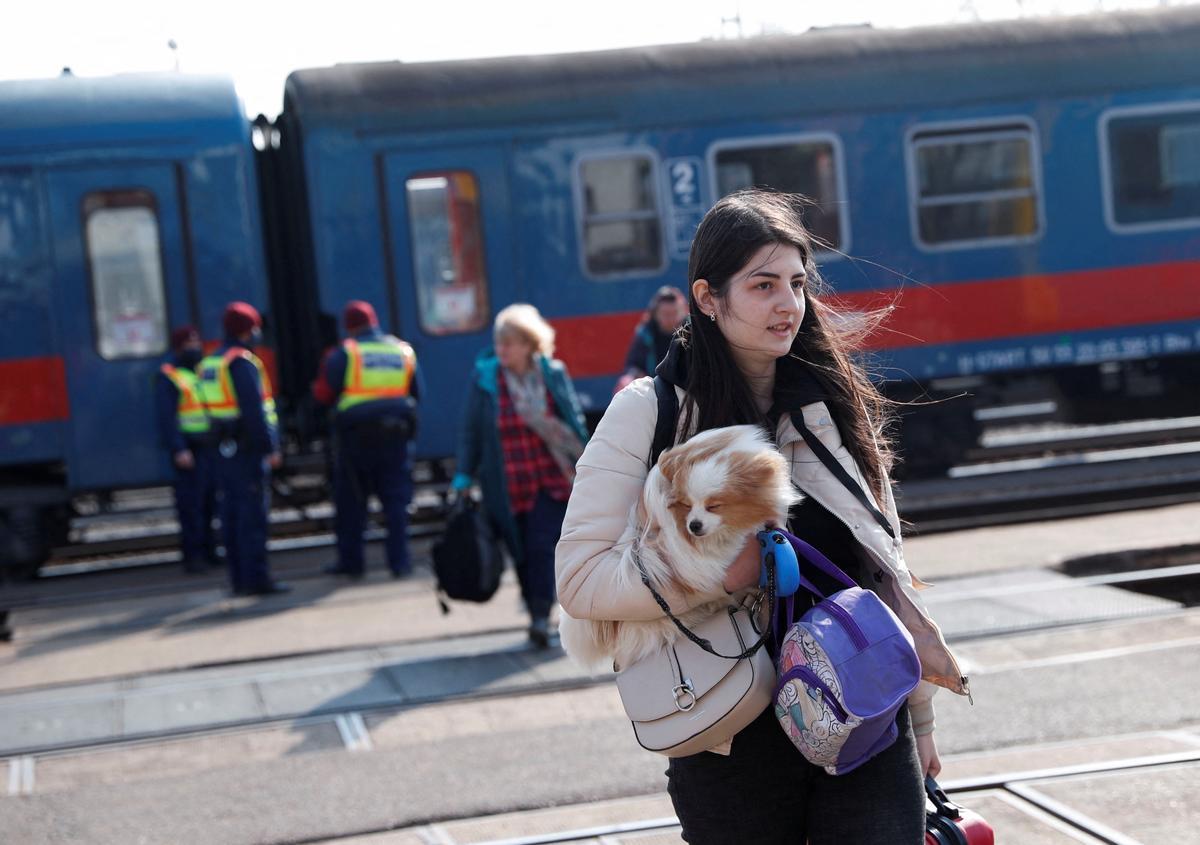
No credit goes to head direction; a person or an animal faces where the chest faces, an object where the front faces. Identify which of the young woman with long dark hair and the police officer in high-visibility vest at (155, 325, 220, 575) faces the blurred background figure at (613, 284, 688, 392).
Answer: the police officer in high-visibility vest

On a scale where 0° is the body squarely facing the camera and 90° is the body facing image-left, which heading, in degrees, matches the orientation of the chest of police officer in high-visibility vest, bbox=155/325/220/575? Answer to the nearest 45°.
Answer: approximately 315°

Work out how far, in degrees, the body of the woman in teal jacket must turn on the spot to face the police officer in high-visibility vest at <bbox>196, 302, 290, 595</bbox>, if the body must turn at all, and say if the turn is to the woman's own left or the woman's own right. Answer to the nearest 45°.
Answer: approximately 135° to the woman's own right

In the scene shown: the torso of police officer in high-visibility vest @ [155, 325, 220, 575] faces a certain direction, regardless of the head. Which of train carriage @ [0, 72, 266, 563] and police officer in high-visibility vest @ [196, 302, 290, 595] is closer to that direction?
the police officer in high-visibility vest

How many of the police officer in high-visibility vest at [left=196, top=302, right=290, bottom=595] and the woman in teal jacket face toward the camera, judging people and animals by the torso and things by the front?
1

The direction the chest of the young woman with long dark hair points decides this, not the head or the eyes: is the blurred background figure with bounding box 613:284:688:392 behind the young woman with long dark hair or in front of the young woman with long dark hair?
behind
